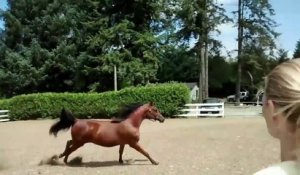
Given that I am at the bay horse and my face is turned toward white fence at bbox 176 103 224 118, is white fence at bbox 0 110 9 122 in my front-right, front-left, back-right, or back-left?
front-left

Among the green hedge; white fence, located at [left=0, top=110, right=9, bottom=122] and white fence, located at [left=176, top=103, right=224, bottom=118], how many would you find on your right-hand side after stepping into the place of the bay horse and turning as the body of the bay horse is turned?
0

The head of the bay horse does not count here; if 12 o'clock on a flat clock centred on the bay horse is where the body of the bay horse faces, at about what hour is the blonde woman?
The blonde woman is roughly at 3 o'clock from the bay horse.

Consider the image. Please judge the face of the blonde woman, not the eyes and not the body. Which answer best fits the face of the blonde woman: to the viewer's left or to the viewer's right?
to the viewer's left

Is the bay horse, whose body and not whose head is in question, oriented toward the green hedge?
no

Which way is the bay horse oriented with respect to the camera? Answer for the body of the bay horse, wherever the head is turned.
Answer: to the viewer's right

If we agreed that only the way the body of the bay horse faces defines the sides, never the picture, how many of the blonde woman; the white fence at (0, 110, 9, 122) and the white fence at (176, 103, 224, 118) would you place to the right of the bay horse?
1

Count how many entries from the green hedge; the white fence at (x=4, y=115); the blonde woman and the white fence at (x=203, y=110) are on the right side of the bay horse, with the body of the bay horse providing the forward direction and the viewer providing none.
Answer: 1

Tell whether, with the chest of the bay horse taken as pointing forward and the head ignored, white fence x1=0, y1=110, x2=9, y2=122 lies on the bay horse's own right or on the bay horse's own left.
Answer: on the bay horse's own left

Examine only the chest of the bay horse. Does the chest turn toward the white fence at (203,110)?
no
